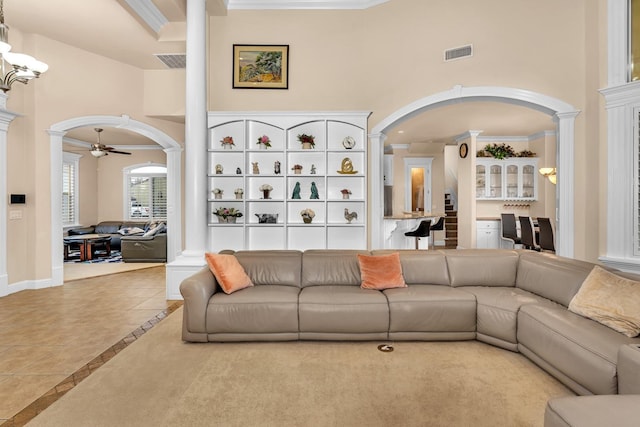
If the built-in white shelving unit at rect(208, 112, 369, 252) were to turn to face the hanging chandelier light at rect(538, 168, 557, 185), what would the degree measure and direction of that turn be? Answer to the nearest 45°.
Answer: approximately 90° to its left

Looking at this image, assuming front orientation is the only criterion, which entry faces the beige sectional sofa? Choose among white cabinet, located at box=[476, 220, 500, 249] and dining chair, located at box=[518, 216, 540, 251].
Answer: the white cabinet

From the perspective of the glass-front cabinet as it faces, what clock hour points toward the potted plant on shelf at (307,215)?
The potted plant on shelf is roughly at 1 o'clock from the glass-front cabinet.

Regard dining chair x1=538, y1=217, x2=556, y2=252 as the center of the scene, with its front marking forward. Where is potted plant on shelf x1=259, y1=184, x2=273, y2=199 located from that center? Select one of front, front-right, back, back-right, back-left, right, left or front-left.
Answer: back

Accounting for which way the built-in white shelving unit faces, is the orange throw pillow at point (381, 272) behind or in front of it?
in front

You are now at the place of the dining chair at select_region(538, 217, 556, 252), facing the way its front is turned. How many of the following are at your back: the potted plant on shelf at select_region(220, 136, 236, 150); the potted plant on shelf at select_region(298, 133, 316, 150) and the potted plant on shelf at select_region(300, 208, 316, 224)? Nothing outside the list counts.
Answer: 3

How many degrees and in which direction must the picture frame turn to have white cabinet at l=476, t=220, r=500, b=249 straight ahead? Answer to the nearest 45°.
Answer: approximately 135° to its left

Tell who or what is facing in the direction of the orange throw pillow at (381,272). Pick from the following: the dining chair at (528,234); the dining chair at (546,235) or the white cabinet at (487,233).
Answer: the white cabinet

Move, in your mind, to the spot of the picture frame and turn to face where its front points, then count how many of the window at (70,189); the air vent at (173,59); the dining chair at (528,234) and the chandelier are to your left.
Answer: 1

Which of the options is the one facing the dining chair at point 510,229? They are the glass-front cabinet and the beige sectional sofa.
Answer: the glass-front cabinet

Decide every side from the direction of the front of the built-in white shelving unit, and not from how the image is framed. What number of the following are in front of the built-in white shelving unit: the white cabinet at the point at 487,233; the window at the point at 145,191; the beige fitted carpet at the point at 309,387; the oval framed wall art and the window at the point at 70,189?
1

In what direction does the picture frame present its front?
toward the camera

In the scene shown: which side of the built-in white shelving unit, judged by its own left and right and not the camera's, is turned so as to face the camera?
front

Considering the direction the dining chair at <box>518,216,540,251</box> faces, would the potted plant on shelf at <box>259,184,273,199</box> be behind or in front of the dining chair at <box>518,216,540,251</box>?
behind

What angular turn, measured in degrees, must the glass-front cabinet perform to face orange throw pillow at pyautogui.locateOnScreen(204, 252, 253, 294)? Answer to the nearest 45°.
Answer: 0° — it already faces it

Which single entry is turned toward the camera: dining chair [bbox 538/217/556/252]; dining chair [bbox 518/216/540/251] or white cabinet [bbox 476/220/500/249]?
the white cabinet

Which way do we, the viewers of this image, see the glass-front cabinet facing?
facing the viewer
